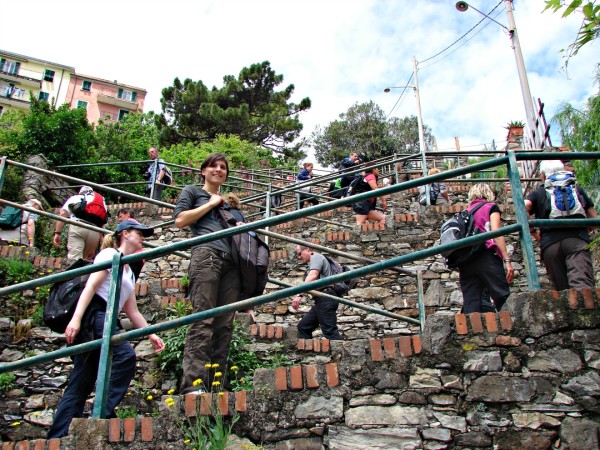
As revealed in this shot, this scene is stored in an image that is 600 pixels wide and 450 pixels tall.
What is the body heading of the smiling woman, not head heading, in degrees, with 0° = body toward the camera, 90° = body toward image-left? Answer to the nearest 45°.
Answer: approximately 315°

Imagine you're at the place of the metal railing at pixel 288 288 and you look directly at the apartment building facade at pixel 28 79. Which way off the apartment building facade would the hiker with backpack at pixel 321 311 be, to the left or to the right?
right

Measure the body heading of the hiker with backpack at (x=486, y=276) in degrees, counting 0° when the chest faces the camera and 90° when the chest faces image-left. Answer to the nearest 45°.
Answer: approximately 225°

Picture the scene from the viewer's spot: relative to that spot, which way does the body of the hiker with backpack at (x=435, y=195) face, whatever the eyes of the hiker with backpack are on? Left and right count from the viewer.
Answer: facing away from the viewer

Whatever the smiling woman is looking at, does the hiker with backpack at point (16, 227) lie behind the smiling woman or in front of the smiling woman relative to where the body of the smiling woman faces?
behind

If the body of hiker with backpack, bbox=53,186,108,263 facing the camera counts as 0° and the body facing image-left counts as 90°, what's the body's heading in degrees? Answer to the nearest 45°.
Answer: approximately 135°

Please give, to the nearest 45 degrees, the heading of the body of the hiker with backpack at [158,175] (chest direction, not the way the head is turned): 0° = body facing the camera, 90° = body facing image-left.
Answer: approximately 45°

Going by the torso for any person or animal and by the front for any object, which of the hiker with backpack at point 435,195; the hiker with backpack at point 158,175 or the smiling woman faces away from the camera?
the hiker with backpack at point 435,195
